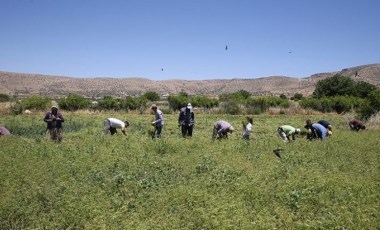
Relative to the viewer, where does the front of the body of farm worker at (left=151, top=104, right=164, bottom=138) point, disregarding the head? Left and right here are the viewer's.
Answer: facing to the left of the viewer

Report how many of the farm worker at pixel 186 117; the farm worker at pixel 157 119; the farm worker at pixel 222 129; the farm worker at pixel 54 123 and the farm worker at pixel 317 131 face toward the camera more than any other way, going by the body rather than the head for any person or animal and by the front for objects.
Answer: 2

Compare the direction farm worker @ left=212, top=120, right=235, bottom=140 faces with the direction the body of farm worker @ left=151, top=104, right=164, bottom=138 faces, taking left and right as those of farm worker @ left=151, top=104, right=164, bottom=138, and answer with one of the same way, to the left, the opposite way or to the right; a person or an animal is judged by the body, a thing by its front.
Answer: the opposite way

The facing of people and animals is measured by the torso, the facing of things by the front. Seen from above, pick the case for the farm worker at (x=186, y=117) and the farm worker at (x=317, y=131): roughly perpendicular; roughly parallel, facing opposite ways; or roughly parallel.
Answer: roughly perpendicular

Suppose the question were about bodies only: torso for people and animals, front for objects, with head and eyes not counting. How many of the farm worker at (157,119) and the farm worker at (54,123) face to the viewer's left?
1

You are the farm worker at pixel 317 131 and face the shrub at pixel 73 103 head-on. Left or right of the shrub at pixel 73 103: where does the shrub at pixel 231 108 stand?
right
